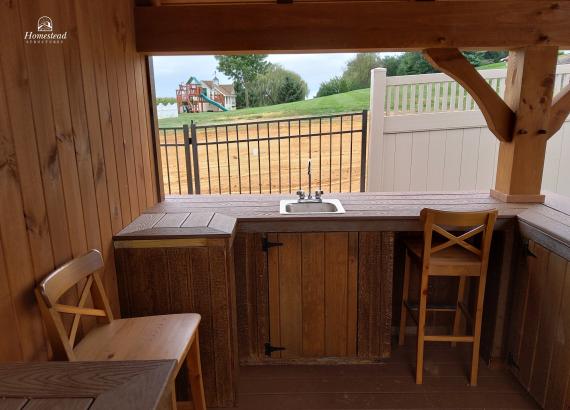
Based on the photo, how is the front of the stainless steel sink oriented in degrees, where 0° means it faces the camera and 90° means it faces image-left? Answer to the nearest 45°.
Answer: approximately 0°

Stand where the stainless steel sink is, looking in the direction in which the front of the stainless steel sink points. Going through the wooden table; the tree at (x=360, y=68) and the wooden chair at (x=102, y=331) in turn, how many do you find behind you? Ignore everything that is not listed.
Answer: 1

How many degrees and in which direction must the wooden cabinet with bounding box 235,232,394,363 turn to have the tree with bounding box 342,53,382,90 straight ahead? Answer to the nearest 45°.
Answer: approximately 180°

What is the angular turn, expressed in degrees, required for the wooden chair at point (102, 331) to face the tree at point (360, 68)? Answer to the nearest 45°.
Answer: approximately 45° to its left

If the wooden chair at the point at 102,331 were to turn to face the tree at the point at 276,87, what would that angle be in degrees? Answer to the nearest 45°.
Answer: approximately 45° to its left

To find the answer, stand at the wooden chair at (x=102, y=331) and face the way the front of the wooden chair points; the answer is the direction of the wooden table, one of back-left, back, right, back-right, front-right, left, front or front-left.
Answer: right

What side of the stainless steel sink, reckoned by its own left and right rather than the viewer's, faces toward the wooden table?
front

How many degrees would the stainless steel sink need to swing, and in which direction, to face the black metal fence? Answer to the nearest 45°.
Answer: approximately 180°

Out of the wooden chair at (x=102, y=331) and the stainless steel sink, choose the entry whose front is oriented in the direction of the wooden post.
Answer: the wooden chair

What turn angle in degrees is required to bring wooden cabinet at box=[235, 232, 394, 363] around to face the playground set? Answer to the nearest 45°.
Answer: approximately 135° to its right

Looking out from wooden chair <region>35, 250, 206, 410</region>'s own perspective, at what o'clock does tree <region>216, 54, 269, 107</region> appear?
The tree is roughly at 10 o'clock from the wooden chair.

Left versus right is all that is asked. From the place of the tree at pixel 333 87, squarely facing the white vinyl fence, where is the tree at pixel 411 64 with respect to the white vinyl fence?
left

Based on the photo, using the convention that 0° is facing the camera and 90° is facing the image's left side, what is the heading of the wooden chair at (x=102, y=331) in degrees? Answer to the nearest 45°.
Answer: approximately 270°

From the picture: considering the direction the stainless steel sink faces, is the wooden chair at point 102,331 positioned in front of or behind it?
in front
